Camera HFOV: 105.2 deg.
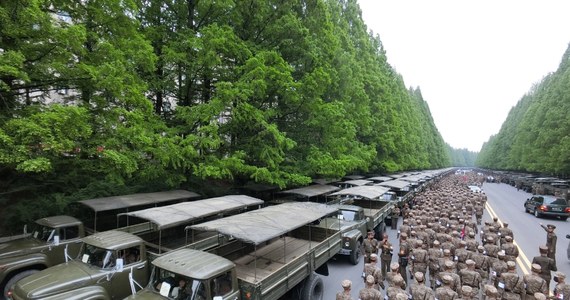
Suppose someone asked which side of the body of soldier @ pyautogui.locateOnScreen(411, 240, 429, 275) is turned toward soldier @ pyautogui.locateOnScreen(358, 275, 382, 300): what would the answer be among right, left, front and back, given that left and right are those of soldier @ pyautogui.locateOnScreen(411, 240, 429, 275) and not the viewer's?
back

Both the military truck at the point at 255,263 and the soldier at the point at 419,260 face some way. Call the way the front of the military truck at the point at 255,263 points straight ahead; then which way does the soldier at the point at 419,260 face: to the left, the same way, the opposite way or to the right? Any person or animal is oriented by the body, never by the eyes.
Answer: the opposite way

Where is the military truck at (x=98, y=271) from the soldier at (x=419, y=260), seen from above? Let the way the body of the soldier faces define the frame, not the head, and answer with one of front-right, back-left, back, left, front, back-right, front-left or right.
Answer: back-left

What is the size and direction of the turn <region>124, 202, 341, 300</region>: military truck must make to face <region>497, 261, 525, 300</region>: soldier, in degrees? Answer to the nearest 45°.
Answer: approximately 135° to its left

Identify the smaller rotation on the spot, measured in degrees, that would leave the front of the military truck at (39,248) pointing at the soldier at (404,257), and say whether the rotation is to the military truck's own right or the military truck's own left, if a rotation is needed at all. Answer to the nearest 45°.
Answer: approximately 90° to the military truck's own left

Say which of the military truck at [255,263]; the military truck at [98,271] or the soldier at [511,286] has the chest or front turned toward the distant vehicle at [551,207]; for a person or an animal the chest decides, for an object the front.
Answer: the soldier

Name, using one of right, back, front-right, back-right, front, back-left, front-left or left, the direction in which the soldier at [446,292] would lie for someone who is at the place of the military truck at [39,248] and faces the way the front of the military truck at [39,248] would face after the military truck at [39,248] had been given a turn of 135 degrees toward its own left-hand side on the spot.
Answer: front-right

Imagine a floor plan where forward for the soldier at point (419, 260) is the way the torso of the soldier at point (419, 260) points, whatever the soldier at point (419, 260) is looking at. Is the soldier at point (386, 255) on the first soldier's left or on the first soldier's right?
on the first soldier's left

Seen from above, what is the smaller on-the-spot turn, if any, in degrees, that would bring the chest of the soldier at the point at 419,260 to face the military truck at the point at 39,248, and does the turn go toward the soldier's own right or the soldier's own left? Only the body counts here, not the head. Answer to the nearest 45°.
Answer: approximately 135° to the soldier's own left

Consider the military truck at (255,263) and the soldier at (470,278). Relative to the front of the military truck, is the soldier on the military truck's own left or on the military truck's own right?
on the military truck's own left

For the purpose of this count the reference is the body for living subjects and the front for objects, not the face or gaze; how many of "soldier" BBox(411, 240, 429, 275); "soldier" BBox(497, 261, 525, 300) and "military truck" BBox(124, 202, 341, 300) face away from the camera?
2

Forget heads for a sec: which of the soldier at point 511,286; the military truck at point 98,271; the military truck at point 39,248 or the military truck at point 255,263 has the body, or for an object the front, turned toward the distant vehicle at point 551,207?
the soldier

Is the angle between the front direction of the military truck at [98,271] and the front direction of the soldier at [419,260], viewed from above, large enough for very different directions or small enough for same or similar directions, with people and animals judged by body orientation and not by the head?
very different directions
